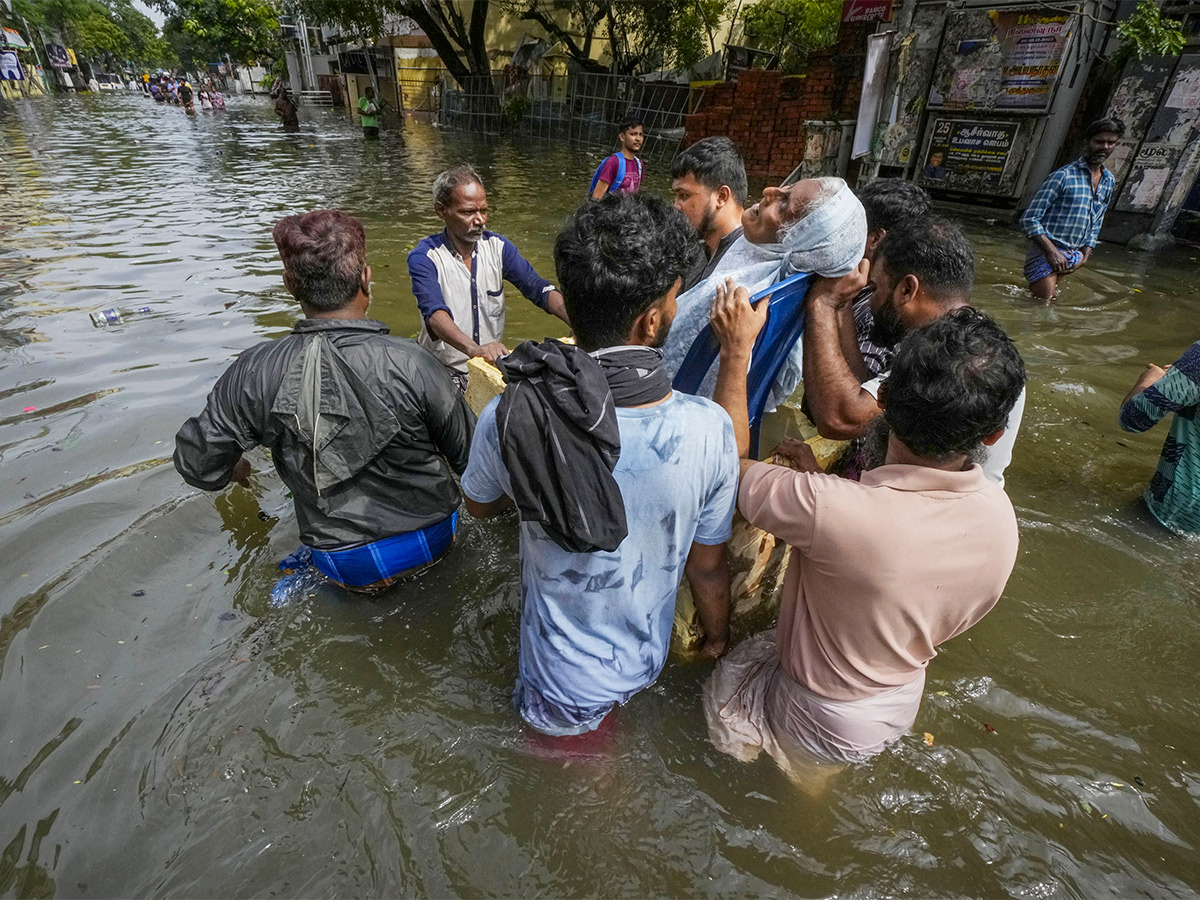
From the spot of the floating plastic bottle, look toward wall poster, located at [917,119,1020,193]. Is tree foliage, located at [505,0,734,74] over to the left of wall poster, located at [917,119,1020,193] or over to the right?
left

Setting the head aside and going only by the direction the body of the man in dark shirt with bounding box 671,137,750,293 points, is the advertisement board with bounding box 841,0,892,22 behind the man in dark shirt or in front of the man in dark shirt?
behind

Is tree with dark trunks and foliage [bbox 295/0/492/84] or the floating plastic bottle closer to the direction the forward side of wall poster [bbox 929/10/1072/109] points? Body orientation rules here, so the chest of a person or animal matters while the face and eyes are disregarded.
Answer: the floating plastic bottle

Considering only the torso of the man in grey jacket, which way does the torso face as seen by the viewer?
away from the camera

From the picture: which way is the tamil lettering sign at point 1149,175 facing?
toward the camera

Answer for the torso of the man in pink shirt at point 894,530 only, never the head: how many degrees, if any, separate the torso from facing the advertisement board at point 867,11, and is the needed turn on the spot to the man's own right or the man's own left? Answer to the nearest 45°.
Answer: approximately 45° to the man's own right

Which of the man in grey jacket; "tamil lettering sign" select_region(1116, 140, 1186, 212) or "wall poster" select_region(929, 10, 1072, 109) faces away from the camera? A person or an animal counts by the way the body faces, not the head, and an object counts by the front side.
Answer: the man in grey jacket

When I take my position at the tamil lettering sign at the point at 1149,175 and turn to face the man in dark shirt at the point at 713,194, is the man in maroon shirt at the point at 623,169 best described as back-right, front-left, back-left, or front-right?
front-right

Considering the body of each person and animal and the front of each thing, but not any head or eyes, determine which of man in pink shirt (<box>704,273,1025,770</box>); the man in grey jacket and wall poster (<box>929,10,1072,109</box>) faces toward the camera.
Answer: the wall poster

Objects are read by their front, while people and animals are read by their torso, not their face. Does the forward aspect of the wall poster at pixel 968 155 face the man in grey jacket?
yes

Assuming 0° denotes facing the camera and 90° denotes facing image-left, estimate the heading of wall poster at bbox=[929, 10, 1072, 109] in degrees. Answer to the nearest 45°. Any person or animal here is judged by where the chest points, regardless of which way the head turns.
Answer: approximately 0°

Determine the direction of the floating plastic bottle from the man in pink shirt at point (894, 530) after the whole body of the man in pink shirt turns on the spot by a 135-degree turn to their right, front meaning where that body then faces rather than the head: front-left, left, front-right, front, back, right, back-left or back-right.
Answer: back

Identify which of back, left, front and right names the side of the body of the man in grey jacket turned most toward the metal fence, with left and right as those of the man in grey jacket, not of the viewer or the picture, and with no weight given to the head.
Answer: front

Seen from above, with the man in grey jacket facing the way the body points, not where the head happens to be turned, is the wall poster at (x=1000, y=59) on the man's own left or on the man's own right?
on the man's own right

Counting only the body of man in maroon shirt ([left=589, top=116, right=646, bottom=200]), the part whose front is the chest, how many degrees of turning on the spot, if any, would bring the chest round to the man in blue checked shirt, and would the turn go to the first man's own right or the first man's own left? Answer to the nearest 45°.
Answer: approximately 45° to the first man's own left

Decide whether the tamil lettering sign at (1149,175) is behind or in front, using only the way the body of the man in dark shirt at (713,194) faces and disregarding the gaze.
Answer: behind

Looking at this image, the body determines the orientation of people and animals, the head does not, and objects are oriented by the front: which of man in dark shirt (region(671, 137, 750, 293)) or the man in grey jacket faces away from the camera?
the man in grey jacket

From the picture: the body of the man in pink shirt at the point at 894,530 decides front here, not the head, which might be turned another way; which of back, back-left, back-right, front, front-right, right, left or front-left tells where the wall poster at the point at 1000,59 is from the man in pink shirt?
front-right
